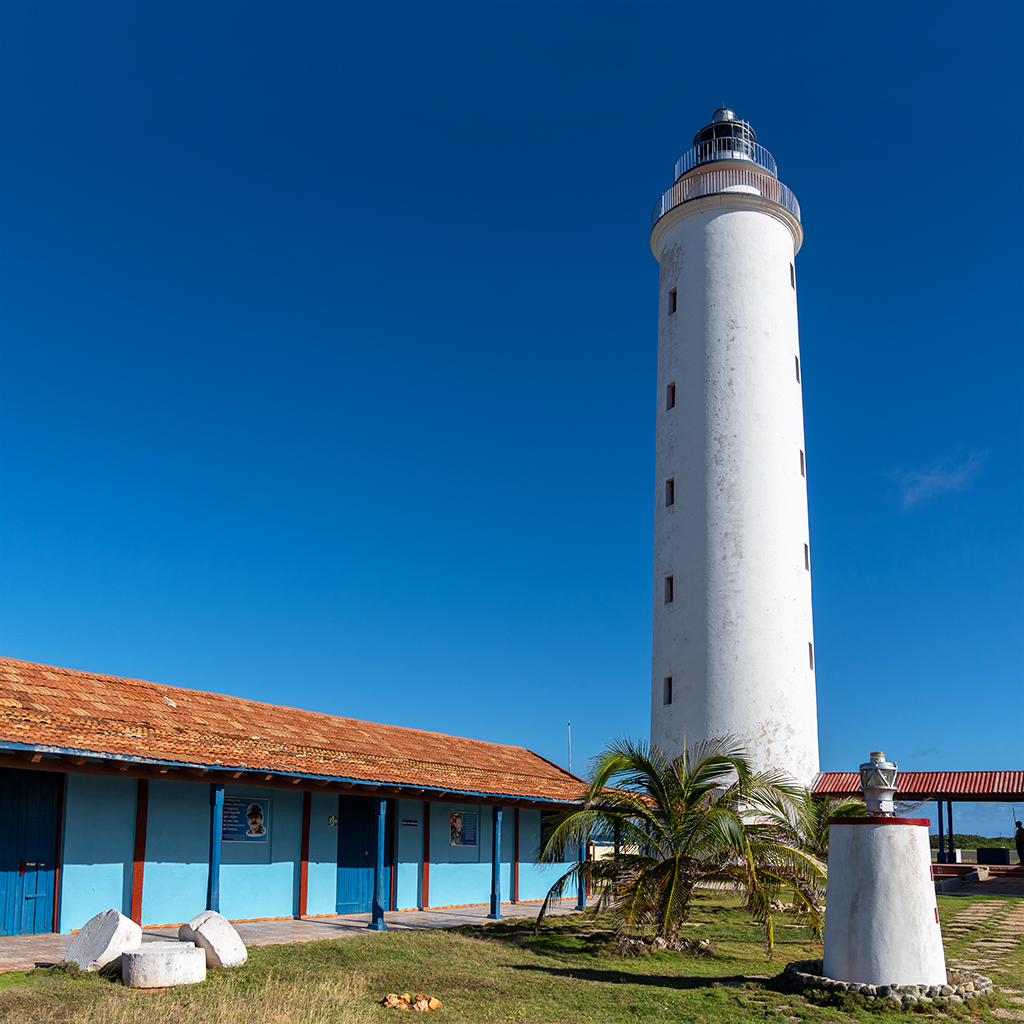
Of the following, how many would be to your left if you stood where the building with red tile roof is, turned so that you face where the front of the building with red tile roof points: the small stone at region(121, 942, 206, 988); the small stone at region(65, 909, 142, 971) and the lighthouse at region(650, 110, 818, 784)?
1

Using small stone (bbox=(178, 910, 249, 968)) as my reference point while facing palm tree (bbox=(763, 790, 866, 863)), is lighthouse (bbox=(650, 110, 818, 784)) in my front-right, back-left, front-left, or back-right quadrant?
front-left

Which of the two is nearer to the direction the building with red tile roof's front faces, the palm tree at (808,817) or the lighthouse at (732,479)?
the palm tree

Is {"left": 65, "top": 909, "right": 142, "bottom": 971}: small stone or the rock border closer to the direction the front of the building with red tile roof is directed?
the rock border

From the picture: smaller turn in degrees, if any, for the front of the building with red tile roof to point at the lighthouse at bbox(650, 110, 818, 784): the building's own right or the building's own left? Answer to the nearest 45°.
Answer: approximately 90° to the building's own left

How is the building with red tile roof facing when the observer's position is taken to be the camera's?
facing the viewer and to the right of the viewer

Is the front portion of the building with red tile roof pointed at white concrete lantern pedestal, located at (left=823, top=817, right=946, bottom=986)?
yes

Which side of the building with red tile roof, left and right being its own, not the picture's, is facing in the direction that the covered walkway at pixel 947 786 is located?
left

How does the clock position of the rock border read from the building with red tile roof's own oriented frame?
The rock border is roughly at 12 o'clock from the building with red tile roof.
